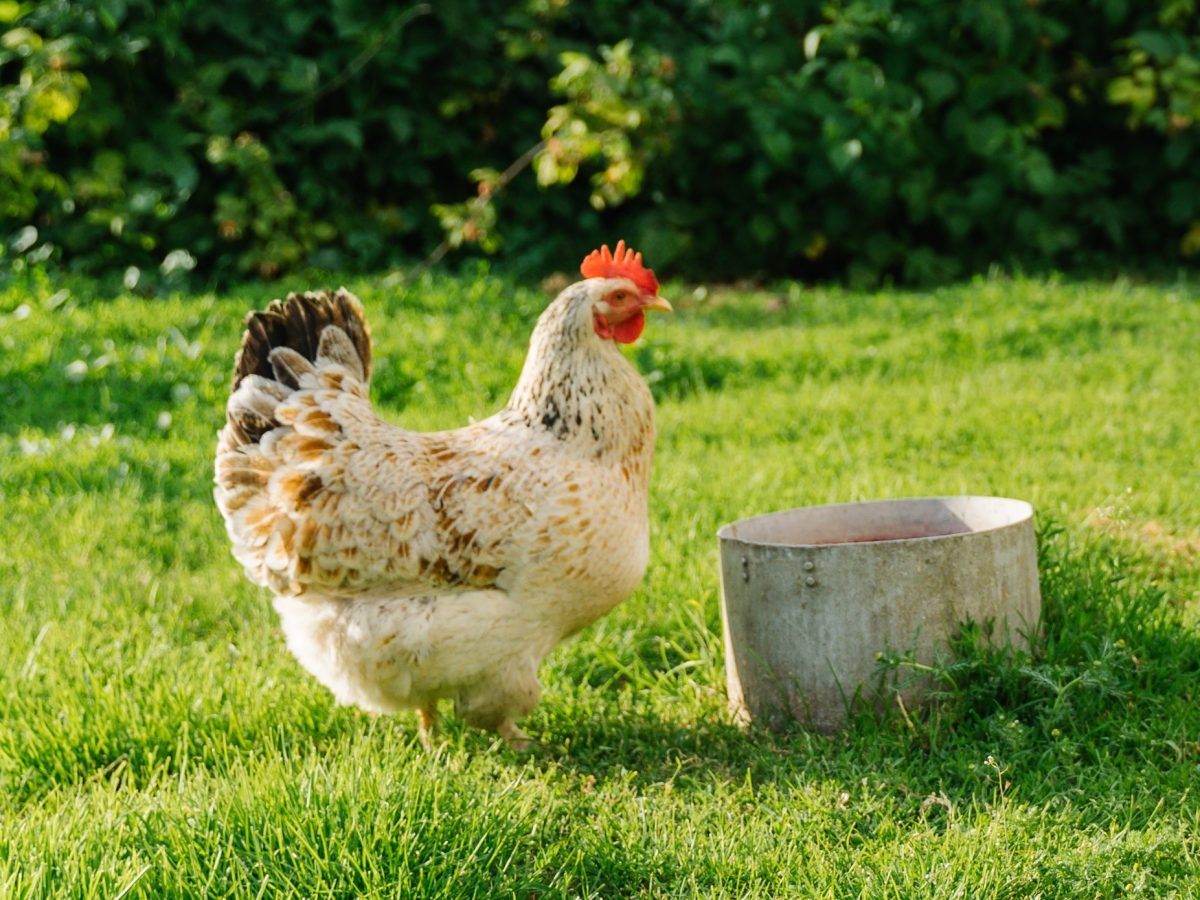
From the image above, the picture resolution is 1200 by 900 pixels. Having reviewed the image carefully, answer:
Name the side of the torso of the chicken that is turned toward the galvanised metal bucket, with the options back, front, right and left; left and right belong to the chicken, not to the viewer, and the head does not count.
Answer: front

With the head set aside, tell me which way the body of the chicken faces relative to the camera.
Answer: to the viewer's right
